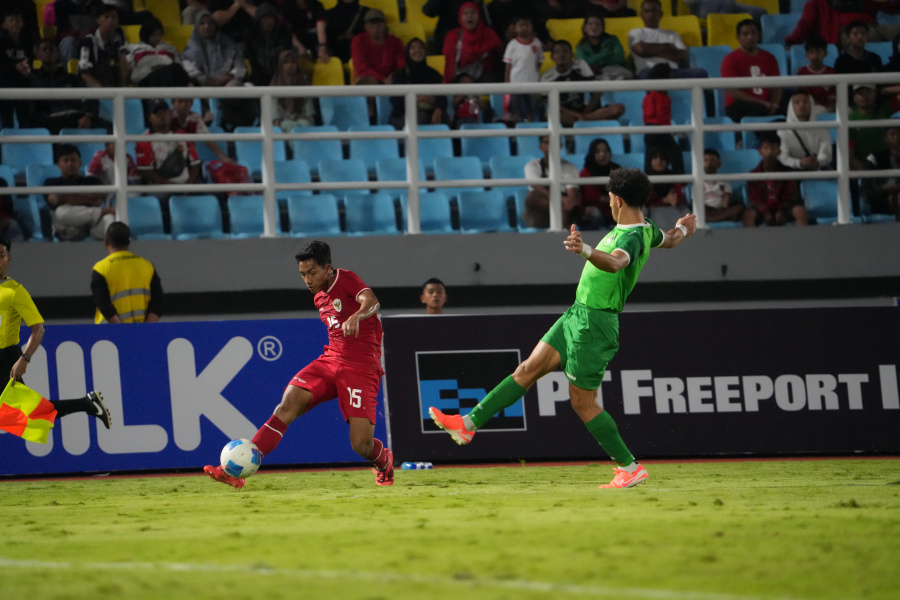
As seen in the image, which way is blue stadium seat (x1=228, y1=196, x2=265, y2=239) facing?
toward the camera

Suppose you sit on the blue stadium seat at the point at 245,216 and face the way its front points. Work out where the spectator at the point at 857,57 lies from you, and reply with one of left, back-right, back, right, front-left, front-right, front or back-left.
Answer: left

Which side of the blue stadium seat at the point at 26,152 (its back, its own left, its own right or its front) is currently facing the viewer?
front

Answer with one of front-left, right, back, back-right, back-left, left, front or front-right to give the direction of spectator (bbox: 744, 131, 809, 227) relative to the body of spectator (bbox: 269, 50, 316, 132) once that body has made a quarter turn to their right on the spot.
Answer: back

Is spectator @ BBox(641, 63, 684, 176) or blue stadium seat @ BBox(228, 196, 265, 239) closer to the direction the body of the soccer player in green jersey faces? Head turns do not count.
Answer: the blue stadium seat

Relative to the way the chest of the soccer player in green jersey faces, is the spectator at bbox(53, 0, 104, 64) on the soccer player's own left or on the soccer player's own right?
on the soccer player's own right

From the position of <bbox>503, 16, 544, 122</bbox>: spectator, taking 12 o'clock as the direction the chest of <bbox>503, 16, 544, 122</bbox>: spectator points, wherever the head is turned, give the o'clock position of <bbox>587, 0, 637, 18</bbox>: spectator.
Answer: <bbox>587, 0, 637, 18</bbox>: spectator is roughly at 7 o'clock from <bbox>503, 16, 544, 122</bbox>: spectator.

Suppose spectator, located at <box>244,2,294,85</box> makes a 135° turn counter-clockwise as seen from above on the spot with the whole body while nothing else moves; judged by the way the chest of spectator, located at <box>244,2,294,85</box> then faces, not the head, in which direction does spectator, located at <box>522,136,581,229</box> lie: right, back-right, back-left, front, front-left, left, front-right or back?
right

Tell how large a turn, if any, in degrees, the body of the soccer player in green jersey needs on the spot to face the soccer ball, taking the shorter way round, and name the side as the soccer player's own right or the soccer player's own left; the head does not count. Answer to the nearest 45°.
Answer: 0° — they already face it

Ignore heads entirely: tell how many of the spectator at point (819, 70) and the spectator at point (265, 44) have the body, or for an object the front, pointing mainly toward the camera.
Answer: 2

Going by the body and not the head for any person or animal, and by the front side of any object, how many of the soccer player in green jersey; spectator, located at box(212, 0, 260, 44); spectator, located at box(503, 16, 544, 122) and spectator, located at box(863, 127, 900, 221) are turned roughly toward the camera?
3

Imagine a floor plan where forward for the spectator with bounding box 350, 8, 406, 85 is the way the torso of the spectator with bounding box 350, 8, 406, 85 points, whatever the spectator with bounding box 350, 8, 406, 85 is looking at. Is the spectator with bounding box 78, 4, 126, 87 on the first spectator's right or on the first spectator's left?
on the first spectator's right

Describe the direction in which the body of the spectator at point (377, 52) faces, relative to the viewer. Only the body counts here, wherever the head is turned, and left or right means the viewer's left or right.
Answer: facing the viewer
